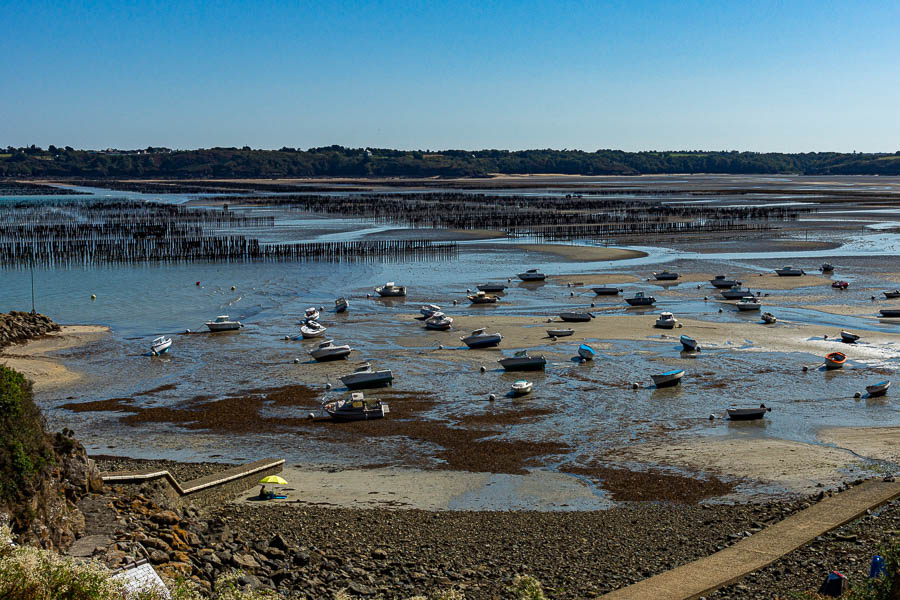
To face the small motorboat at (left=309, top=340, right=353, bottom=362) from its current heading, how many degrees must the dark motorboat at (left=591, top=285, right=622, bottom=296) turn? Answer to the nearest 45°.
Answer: approximately 45° to its left

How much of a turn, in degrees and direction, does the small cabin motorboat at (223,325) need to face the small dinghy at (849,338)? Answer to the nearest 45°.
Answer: approximately 135° to its left

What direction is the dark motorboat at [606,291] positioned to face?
to the viewer's left

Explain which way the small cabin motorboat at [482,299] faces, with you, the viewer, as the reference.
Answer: facing to the left of the viewer

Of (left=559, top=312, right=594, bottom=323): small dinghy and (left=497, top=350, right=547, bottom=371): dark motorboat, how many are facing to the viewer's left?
2

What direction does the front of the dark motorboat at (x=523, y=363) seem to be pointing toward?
to the viewer's left

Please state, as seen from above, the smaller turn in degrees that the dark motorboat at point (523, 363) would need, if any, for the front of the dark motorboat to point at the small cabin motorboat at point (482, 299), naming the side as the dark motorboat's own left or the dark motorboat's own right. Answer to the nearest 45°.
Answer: approximately 90° to the dark motorboat's own right

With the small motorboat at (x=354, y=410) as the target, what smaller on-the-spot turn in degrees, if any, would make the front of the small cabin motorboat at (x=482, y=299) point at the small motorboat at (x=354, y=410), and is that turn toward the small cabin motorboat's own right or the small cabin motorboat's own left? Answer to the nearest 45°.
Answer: approximately 90° to the small cabin motorboat's own left

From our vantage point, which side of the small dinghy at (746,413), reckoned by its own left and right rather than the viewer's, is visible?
left

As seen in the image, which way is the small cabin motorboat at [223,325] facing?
to the viewer's left

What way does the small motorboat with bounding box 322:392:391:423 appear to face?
to the viewer's left
